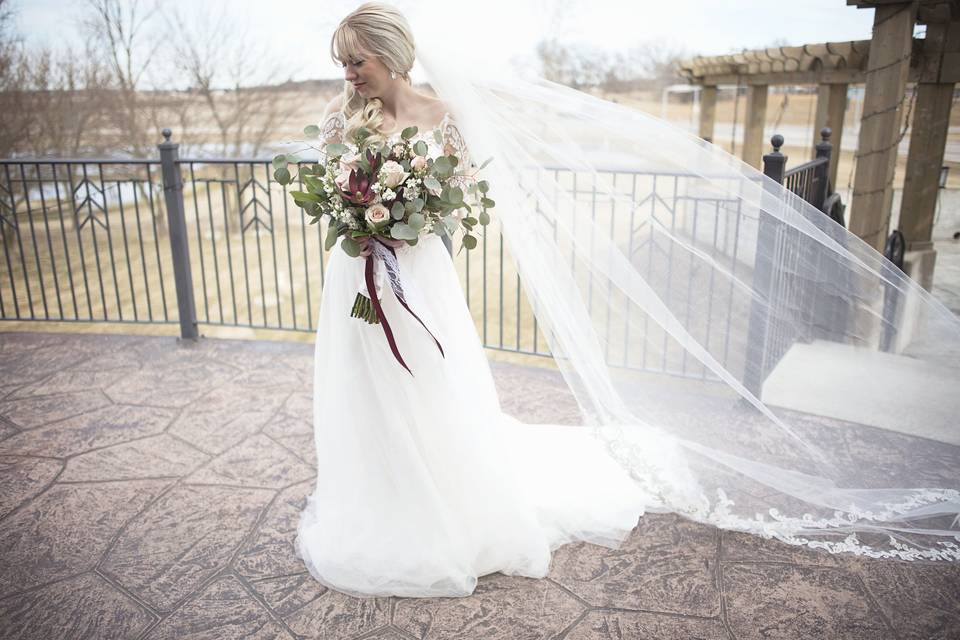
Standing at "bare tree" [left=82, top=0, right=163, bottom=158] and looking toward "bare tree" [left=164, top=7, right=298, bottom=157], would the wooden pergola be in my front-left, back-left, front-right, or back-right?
front-right

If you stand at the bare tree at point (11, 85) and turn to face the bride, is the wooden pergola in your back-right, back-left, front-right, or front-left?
front-left

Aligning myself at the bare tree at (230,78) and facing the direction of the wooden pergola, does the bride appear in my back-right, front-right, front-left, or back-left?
front-right

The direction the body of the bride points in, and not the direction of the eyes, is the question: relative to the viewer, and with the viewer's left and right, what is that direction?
facing the viewer and to the left of the viewer

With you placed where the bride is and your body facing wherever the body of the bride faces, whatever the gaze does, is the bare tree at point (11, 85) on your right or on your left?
on your right

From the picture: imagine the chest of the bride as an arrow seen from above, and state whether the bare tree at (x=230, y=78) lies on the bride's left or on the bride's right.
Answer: on the bride's right

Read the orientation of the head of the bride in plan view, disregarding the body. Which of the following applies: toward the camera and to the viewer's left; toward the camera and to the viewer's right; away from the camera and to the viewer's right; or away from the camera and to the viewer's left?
toward the camera and to the viewer's left
